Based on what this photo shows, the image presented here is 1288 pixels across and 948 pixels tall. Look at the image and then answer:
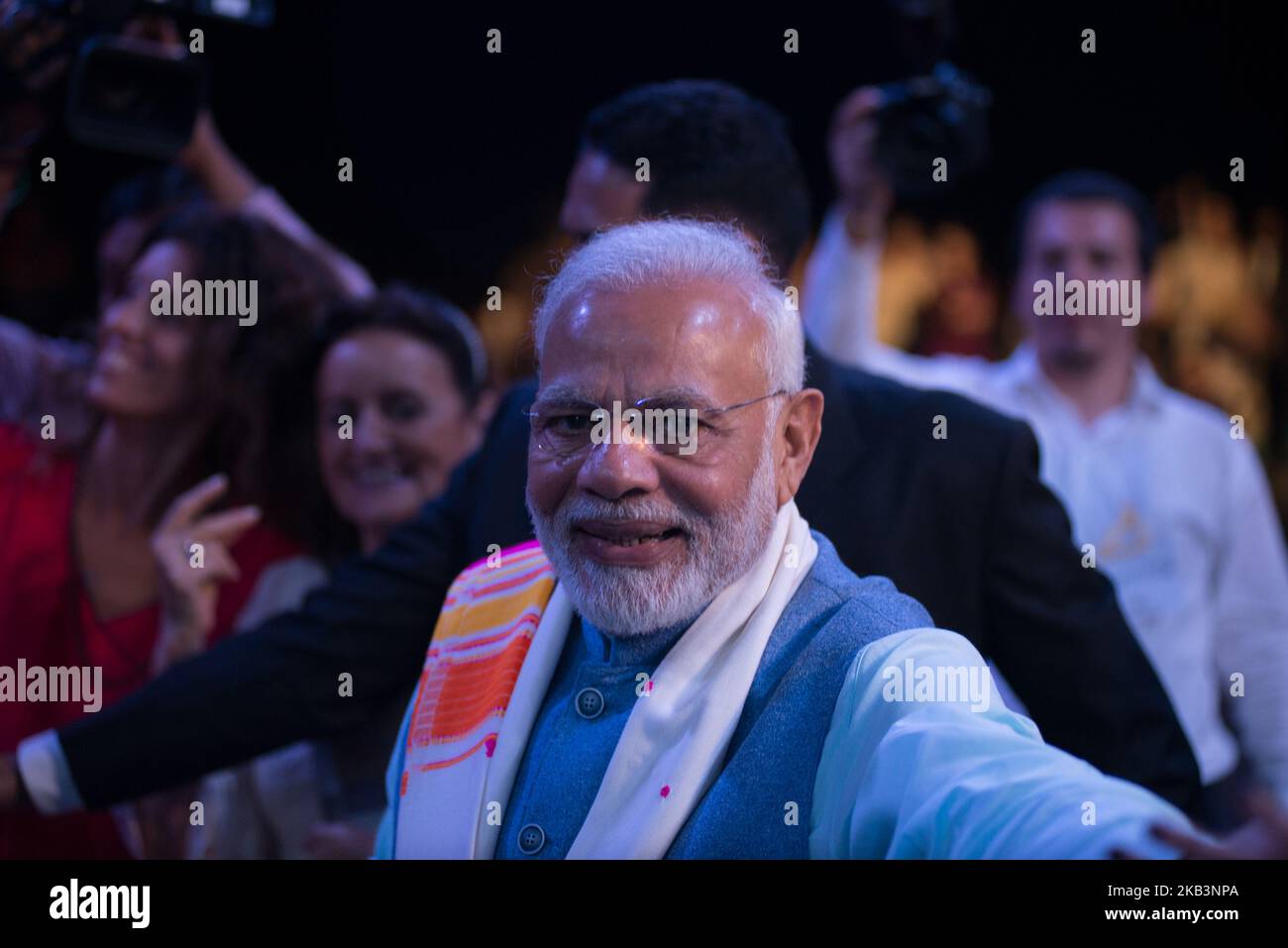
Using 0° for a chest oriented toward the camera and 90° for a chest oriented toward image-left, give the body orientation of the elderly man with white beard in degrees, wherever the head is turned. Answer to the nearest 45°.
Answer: approximately 45°

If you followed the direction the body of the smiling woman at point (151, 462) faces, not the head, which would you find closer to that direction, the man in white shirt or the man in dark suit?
the man in dark suit

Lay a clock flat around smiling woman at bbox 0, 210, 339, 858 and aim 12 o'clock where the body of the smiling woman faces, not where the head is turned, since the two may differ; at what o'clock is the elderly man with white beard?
The elderly man with white beard is roughly at 10 o'clock from the smiling woman.

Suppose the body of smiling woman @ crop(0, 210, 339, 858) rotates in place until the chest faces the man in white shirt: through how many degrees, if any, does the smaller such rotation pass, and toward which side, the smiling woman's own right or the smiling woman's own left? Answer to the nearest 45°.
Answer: approximately 135° to the smiling woman's own left

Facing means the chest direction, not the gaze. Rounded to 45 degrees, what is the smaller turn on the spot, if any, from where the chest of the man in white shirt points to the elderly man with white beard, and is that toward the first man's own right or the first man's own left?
0° — they already face them
